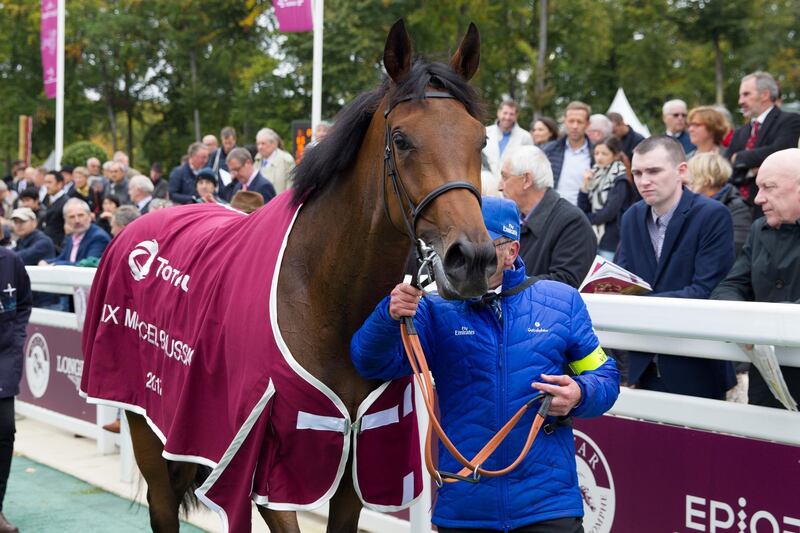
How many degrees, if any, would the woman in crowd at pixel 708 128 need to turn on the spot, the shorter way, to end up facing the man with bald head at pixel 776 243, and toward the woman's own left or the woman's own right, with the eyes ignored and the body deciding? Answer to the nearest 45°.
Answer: approximately 45° to the woman's own left

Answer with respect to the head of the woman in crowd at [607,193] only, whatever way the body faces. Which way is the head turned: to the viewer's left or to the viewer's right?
to the viewer's left

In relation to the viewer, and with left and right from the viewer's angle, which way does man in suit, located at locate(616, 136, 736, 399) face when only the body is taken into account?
facing the viewer and to the left of the viewer

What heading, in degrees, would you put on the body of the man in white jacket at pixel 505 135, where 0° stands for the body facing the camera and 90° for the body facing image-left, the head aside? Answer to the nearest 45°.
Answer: approximately 0°

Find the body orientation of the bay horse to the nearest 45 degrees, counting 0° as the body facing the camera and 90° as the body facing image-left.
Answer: approximately 315°

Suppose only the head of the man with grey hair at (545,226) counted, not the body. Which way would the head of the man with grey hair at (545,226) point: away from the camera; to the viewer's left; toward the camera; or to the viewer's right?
to the viewer's left

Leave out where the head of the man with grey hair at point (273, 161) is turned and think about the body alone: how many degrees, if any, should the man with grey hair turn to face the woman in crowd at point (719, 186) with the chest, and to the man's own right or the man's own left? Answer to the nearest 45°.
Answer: approximately 90° to the man's own left

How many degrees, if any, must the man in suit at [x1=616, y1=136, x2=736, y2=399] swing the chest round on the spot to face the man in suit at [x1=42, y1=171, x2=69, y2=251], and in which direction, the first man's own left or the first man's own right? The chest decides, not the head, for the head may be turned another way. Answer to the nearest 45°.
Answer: approximately 90° to the first man's own right

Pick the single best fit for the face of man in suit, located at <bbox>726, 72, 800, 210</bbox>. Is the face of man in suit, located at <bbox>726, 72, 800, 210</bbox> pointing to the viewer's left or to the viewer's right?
to the viewer's left

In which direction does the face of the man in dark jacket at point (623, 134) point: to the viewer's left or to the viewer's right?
to the viewer's left
